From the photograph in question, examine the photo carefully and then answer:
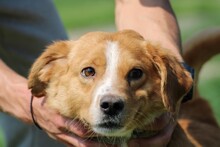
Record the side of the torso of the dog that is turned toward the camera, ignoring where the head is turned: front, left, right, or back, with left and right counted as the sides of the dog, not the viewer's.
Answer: front
